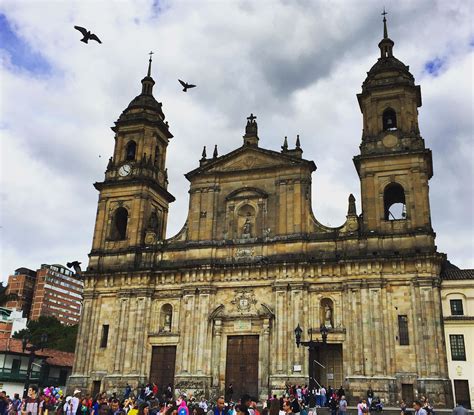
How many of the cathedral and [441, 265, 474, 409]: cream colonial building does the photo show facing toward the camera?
2

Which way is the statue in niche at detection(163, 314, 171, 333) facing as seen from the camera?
toward the camera

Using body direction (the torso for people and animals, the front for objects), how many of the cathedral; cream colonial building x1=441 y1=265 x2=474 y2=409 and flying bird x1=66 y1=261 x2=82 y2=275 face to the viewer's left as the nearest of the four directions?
1

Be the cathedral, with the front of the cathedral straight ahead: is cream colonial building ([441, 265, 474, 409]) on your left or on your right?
on your left

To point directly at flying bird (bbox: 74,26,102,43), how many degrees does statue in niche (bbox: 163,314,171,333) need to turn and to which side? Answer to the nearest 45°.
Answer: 0° — it already faces it

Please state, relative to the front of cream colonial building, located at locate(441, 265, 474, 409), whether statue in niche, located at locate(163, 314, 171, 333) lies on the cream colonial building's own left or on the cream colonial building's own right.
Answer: on the cream colonial building's own right

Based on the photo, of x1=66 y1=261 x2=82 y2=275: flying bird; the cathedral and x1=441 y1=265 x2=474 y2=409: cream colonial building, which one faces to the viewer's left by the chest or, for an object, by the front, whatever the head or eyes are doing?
the flying bird

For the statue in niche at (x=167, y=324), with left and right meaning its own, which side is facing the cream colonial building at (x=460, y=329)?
left

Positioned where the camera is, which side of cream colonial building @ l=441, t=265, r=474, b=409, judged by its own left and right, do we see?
front

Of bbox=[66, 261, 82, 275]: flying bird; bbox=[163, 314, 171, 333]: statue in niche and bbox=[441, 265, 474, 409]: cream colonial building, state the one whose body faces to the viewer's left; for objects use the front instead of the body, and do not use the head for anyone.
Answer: the flying bird

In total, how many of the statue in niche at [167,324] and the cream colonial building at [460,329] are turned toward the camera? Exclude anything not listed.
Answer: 2

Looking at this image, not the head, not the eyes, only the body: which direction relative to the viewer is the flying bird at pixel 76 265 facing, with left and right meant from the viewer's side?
facing to the left of the viewer
